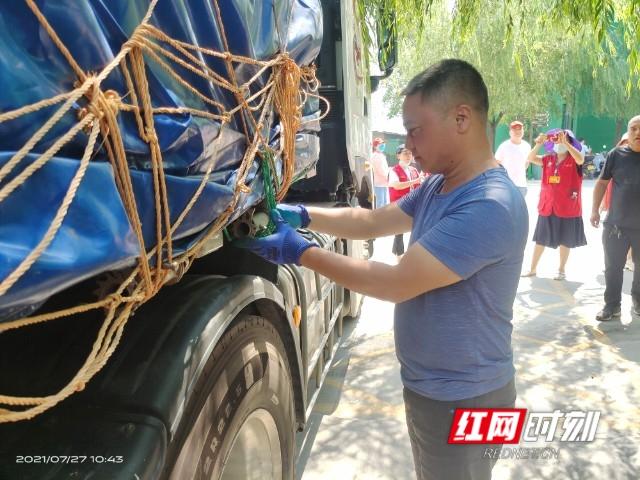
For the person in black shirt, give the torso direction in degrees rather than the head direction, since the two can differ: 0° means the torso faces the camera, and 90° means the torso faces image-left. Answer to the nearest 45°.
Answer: approximately 45°

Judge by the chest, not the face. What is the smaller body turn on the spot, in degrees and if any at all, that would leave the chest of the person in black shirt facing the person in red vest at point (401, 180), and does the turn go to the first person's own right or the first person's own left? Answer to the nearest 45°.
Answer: approximately 90° to the first person's own right

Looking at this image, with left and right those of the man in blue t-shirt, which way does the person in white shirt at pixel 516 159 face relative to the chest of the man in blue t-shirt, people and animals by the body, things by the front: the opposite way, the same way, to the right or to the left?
to the left

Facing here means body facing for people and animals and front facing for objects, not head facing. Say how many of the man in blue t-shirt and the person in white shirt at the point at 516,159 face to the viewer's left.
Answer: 1

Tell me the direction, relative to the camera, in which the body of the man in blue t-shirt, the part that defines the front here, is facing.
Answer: to the viewer's left

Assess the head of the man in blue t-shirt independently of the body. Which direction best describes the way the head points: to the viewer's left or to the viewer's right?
to the viewer's left

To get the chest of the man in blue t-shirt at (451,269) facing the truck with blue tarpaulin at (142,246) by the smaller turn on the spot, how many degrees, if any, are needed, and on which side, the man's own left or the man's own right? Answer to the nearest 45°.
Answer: approximately 45° to the man's own left

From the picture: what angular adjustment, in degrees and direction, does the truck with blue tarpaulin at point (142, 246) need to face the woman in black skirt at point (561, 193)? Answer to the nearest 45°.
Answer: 0° — it already faces them

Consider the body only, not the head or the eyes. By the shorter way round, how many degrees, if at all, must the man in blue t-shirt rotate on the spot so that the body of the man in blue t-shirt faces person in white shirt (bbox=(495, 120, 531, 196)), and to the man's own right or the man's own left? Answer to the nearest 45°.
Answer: approximately 90° to the man's own right

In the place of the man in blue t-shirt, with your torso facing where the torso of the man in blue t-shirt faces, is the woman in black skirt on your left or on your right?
on your right
